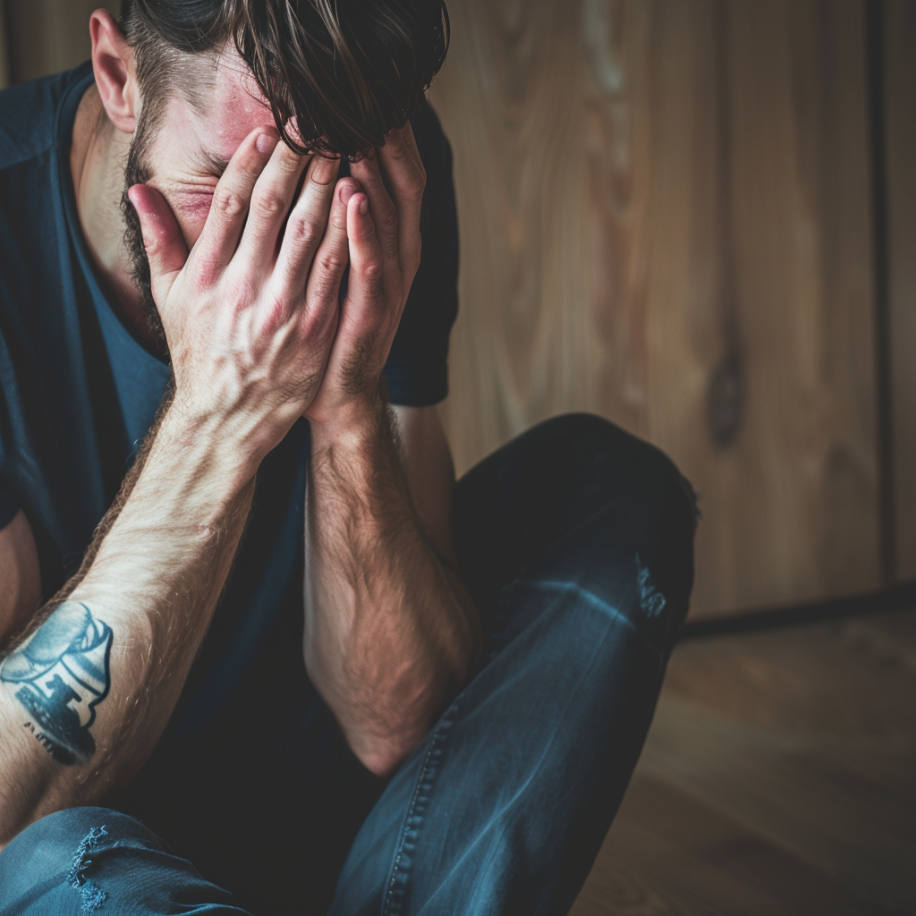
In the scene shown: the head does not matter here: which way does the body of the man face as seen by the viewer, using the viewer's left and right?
facing the viewer and to the right of the viewer

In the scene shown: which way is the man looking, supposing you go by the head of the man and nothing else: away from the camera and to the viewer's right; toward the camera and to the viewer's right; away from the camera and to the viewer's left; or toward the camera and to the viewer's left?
toward the camera and to the viewer's right
